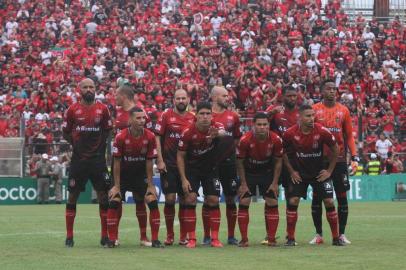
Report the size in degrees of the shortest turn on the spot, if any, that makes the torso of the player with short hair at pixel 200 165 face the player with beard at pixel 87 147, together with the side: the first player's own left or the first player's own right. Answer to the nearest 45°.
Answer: approximately 90° to the first player's own right

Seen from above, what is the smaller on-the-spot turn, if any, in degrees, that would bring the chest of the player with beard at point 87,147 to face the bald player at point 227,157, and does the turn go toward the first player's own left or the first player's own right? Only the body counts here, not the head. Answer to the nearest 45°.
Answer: approximately 90° to the first player's own left

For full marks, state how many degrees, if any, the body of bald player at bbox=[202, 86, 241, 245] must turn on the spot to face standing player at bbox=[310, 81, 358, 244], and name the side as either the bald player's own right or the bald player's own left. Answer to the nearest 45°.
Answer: approximately 90° to the bald player's own left

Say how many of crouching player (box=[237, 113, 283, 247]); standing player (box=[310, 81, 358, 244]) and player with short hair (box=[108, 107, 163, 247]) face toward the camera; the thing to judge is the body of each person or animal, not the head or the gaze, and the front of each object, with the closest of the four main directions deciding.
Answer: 3

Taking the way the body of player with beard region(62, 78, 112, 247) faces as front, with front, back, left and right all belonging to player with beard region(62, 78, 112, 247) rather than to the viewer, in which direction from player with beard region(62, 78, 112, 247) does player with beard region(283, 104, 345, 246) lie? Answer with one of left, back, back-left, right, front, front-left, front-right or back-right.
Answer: left

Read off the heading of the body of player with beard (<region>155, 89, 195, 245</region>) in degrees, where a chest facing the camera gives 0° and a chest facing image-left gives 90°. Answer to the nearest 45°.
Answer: approximately 0°

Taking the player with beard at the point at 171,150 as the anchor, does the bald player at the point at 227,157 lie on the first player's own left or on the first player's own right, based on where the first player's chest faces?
on the first player's own left

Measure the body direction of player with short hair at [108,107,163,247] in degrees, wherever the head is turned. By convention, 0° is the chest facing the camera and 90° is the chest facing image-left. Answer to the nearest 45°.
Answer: approximately 0°

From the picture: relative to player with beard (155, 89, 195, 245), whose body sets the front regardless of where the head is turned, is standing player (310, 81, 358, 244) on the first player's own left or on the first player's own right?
on the first player's own left

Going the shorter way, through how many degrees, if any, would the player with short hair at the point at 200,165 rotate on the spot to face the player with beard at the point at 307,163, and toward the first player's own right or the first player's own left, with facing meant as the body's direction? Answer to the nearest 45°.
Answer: approximately 90° to the first player's own left
